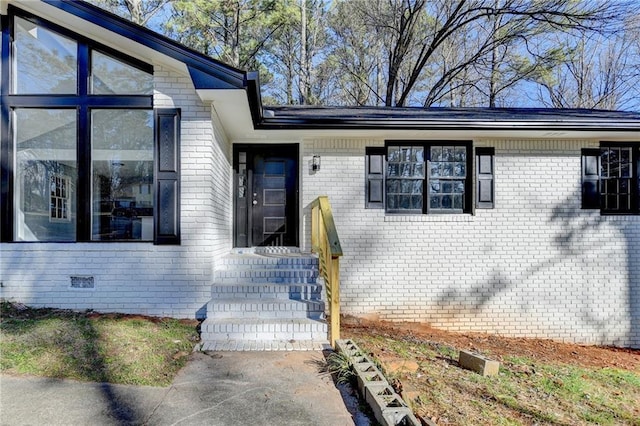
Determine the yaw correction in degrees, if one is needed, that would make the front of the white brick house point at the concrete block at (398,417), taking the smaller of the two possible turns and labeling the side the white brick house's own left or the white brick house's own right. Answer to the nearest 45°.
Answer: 0° — it already faces it

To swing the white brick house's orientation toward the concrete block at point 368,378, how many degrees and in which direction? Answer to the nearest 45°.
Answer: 0° — it already faces it

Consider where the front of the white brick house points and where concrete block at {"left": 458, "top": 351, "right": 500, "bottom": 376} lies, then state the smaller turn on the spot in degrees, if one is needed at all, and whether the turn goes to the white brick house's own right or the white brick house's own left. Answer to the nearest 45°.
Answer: approximately 45° to the white brick house's own left

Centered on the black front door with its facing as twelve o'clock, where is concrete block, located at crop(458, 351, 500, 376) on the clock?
The concrete block is roughly at 11 o'clock from the black front door.

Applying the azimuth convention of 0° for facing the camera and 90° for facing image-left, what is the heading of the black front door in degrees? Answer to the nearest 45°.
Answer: approximately 0°

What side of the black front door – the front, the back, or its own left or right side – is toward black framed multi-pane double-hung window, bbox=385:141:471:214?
left

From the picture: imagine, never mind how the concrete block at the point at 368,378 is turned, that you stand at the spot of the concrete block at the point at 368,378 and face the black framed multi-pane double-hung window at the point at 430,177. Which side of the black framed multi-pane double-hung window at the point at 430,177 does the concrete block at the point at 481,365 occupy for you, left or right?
right

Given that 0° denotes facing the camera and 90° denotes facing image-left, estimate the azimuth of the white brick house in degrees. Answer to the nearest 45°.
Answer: approximately 0°

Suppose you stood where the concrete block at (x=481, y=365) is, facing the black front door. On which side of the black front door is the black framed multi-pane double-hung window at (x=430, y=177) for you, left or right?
right

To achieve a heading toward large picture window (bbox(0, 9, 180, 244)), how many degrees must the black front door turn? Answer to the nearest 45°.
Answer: approximately 45° to its right
